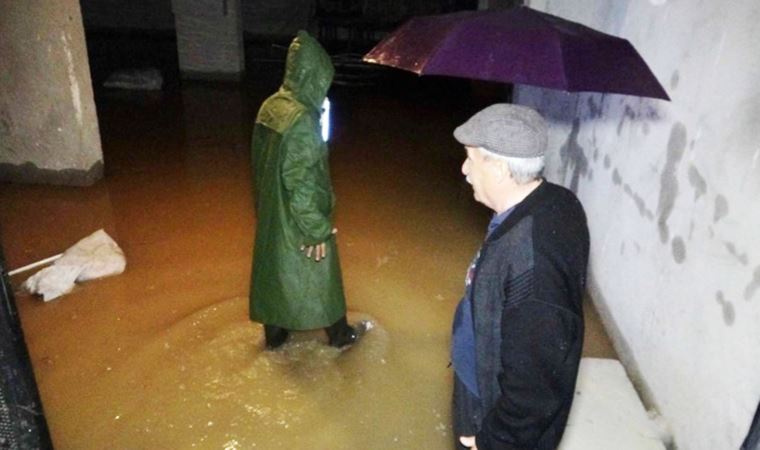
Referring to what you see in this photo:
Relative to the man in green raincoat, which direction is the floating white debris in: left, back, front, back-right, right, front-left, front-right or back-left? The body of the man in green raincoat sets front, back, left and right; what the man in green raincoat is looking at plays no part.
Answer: left

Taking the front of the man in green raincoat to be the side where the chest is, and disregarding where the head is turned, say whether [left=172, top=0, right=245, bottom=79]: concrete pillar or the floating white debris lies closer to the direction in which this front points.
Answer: the concrete pillar

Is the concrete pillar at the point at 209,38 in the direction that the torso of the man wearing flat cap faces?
no

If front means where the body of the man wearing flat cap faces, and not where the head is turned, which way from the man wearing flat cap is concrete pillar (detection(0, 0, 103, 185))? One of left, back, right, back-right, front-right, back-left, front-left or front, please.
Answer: front-right

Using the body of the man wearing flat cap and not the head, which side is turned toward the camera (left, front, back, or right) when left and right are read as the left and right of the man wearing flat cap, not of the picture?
left

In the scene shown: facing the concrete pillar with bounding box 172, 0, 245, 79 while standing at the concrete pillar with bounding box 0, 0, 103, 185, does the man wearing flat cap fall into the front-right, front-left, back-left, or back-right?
back-right

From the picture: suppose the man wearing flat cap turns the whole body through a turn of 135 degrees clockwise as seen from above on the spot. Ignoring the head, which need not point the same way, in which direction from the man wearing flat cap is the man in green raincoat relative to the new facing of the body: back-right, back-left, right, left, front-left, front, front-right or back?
left

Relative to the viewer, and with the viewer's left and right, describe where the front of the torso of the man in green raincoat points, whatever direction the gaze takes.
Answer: facing away from the viewer and to the right of the viewer

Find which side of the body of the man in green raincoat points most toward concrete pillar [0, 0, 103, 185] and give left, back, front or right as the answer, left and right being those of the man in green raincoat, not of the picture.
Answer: left

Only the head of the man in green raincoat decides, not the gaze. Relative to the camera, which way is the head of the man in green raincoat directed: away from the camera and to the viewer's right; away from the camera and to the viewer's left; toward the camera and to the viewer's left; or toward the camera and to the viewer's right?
away from the camera and to the viewer's right
